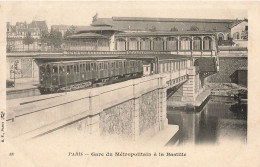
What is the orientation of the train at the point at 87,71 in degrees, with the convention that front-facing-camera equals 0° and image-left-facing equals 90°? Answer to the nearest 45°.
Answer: approximately 45°
